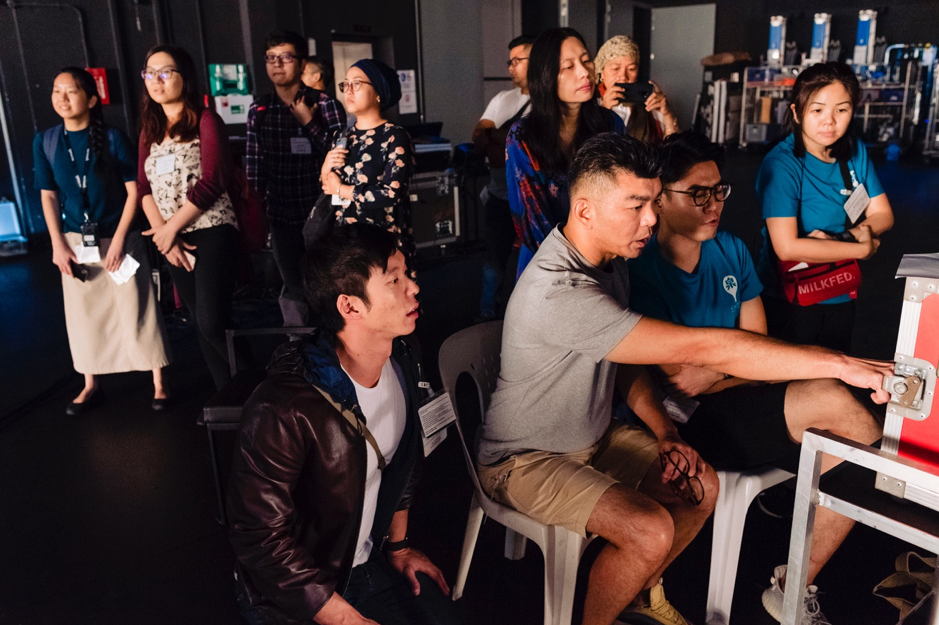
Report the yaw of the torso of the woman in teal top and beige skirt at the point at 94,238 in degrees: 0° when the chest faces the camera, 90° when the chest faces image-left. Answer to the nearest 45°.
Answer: approximately 0°

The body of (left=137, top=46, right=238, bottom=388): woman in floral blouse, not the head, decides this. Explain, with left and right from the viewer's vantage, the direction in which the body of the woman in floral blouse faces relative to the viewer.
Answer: facing the viewer and to the left of the viewer

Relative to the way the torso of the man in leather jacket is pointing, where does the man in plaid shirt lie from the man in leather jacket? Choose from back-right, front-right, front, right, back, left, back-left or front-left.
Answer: back-left

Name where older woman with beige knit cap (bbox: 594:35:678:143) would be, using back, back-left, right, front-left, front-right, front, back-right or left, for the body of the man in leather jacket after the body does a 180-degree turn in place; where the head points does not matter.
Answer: right

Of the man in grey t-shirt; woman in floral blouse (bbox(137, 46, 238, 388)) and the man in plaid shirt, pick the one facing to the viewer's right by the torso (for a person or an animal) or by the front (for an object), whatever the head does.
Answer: the man in grey t-shirt

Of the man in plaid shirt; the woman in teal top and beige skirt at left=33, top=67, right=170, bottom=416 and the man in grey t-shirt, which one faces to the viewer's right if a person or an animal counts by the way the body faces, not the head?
the man in grey t-shirt

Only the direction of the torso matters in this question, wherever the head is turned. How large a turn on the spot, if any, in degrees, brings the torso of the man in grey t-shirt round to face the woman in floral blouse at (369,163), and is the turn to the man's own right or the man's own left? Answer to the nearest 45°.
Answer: approximately 135° to the man's own left

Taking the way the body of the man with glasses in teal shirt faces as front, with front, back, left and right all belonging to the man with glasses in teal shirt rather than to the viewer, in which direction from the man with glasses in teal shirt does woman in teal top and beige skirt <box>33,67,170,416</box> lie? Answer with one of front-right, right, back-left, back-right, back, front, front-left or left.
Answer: back-right

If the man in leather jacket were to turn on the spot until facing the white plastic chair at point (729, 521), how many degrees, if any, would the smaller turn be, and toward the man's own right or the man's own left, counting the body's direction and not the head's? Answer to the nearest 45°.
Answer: approximately 45° to the man's own left

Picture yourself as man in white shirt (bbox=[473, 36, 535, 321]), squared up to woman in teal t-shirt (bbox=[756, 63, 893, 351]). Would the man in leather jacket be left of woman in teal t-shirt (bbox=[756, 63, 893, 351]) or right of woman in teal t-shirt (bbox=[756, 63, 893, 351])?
right

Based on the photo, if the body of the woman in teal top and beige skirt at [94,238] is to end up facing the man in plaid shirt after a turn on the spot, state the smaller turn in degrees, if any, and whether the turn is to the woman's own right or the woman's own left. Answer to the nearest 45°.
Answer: approximately 90° to the woman's own left

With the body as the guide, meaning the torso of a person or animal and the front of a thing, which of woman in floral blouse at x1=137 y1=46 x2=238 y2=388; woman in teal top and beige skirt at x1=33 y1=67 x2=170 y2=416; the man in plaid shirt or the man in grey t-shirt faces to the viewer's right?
the man in grey t-shirt

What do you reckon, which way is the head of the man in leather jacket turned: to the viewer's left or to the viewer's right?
to the viewer's right

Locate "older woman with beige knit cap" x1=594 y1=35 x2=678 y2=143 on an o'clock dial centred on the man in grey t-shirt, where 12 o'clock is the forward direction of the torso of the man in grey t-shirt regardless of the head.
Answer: The older woman with beige knit cap is roughly at 9 o'clock from the man in grey t-shirt.

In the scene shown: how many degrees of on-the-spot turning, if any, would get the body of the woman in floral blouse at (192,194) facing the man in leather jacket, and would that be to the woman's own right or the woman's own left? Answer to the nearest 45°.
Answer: approximately 45° to the woman's own left

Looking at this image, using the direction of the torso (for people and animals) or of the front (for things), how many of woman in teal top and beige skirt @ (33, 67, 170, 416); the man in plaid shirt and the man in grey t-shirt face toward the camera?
2
